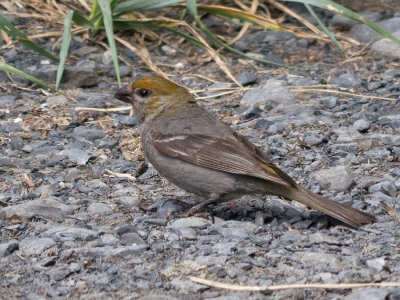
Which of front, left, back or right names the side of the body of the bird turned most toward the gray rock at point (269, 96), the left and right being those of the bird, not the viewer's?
right

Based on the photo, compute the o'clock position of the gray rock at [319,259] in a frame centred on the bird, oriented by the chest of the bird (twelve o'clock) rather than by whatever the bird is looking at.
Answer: The gray rock is roughly at 8 o'clock from the bird.

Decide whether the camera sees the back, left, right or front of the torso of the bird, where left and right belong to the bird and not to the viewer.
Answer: left

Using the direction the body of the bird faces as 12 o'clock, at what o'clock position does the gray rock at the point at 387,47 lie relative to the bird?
The gray rock is roughly at 4 o'clock from the bird.

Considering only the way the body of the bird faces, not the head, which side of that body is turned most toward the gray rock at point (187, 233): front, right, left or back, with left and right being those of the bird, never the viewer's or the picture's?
left

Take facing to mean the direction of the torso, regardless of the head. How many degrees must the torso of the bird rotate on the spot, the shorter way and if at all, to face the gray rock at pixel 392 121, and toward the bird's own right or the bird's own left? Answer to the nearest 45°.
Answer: approximately 135° to the bird's own right

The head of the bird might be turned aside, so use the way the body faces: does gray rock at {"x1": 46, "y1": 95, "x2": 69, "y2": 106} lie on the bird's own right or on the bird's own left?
on the bird's own right

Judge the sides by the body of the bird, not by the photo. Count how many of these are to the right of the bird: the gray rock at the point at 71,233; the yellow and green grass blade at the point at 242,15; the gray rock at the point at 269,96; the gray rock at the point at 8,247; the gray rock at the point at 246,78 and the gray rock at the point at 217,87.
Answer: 4

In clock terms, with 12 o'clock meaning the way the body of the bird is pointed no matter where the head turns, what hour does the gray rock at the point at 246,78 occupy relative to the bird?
The gray rock is roughly at 3 o'clock from the bird.

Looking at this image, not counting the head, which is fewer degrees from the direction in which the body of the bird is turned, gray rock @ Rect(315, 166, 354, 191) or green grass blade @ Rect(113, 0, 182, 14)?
the green grass blade

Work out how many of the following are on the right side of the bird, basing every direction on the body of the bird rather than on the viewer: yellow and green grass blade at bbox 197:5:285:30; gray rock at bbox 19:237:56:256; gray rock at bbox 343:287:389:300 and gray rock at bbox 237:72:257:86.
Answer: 2

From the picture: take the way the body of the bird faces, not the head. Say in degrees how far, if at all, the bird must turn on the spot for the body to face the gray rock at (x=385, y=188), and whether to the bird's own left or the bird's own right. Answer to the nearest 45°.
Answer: approximately 180°
